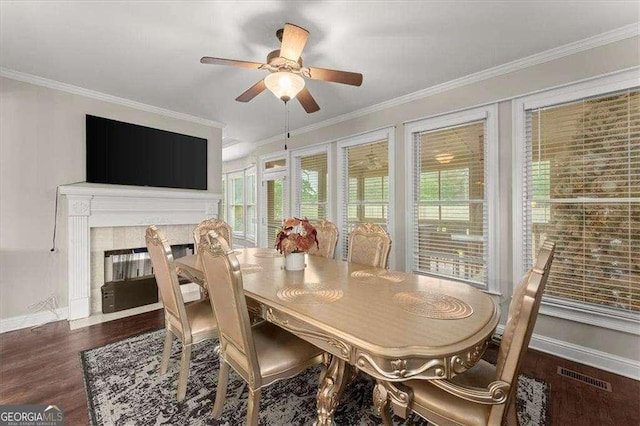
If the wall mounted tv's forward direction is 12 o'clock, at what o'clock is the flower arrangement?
The flower arrangement is roughly at 11 o'clock from the wall mounted tv.

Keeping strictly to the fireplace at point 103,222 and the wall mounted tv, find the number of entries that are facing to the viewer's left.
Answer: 0

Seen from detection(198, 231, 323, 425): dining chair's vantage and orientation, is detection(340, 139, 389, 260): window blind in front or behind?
in front

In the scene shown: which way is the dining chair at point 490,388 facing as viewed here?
to the viewer's left

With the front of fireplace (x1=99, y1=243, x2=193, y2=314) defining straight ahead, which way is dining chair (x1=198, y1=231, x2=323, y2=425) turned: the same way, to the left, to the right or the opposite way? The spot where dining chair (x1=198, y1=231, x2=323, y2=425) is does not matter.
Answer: to the left

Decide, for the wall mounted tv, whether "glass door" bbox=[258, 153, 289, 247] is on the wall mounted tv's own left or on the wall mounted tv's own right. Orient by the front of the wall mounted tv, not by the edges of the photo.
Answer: on the wall mounted tv's own left

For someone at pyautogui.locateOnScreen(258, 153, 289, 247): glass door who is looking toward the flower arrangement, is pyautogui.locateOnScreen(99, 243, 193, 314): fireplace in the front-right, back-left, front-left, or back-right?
front-right

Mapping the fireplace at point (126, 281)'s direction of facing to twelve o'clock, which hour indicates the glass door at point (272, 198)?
The glass door is roughly at 10 o'clock from the fireplace.

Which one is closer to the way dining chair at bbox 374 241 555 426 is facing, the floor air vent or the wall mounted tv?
the wall mounted tv

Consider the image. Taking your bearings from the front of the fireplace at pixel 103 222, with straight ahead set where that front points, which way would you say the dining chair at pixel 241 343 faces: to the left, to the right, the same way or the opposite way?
to the left

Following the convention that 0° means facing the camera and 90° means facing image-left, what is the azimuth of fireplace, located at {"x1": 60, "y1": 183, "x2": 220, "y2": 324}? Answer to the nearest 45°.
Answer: approximately 315°

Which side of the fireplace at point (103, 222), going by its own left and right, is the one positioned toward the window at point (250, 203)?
left

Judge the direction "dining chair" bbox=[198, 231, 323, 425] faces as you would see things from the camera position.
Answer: facing away from the viewer and to the right of the viewer

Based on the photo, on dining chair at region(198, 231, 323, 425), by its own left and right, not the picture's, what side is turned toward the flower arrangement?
front

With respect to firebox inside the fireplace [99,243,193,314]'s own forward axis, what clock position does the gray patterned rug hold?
The gray patterned rug is roughly at 1 o'clock from the fireplace.

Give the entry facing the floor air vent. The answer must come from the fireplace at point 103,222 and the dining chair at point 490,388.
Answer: the fireplace
